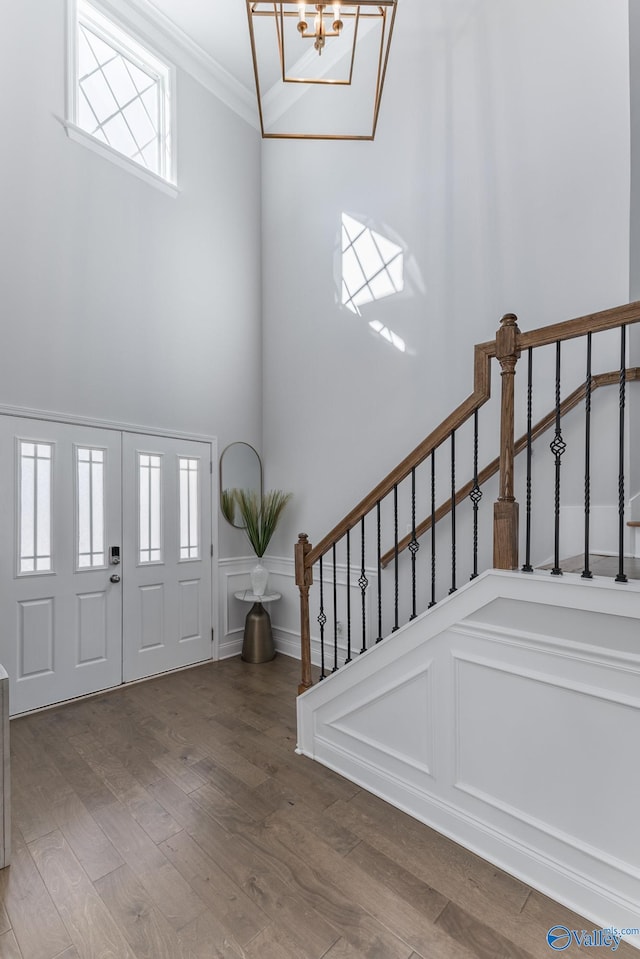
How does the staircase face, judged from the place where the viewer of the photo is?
facing away from the viewer and to the left of the viewer

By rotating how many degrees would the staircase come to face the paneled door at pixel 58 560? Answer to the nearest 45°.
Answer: approximately 45° to its left

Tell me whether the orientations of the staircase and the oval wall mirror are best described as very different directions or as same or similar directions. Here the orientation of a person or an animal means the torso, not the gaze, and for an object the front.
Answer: very different directions

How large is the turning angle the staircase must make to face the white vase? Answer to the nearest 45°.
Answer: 0° — it already faces it

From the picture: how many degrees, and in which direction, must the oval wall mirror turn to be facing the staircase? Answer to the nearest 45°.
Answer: approximately 45° to its right

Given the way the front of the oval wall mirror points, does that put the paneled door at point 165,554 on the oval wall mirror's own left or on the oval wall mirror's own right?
on the oval wall mirror's own right

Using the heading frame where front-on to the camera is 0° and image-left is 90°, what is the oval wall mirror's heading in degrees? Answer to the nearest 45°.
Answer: approximately 315°
